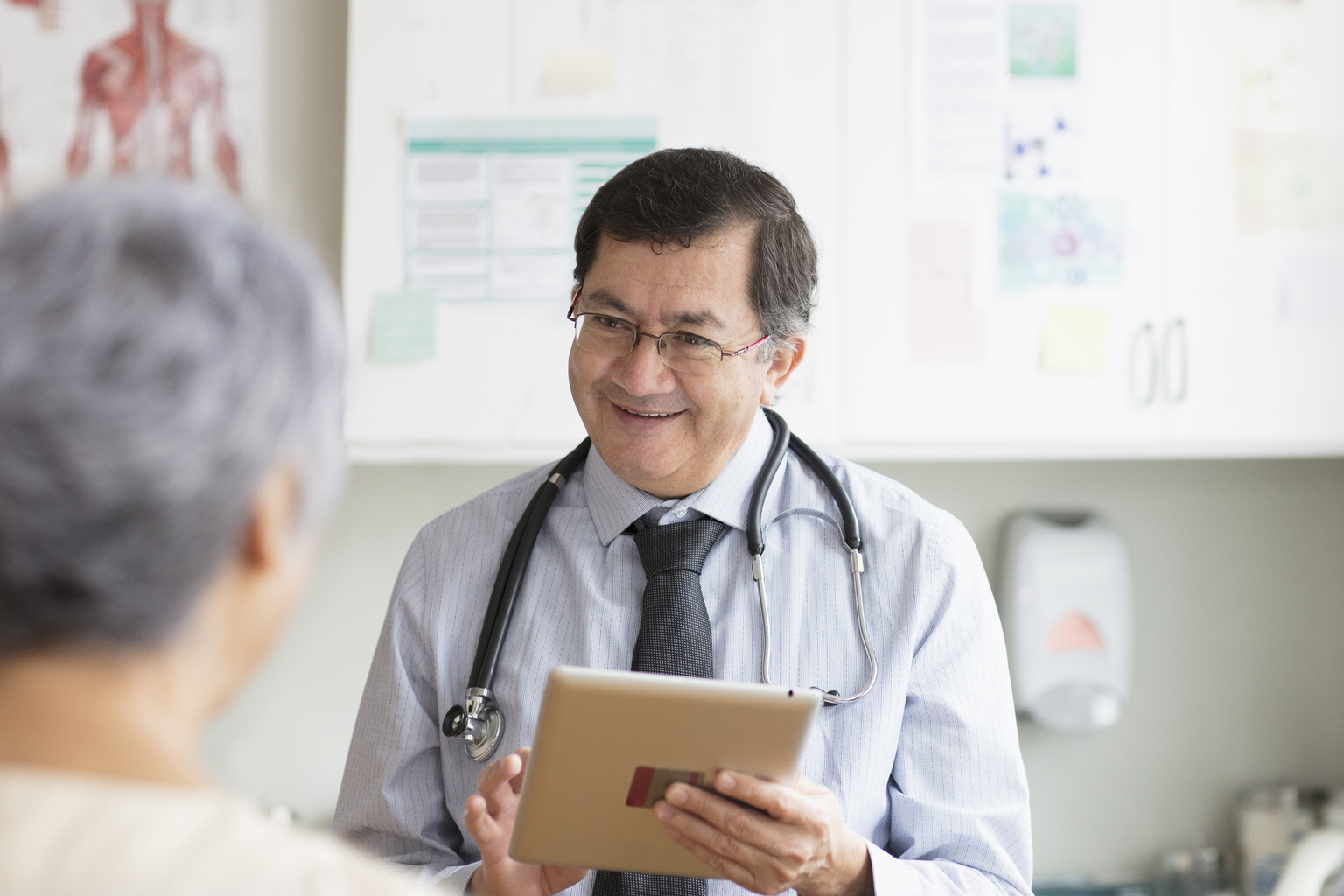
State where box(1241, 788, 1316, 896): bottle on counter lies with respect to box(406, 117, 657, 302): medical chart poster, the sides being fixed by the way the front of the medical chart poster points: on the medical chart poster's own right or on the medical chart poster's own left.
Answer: on the medical chart poster's own left

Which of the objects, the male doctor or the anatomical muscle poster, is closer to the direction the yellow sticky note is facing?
the male doctor

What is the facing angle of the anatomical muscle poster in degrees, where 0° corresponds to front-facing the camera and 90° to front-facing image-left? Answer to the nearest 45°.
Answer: approximately 0°

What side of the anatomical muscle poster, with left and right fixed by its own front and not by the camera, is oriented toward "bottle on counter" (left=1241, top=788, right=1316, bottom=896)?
left

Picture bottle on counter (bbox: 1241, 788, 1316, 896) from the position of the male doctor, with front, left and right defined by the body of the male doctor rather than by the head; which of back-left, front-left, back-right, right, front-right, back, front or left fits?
back-left

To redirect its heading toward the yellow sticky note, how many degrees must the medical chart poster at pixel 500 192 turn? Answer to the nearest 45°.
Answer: approximately 90° to its left
